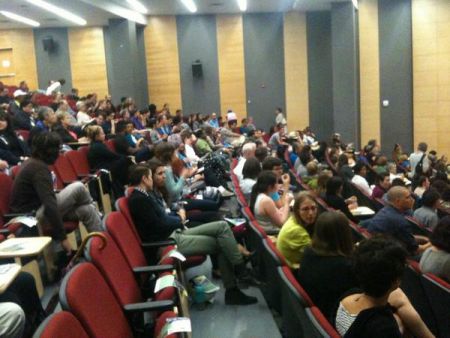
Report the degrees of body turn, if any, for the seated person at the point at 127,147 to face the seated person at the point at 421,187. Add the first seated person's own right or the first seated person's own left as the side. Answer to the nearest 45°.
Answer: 0° — they already face them

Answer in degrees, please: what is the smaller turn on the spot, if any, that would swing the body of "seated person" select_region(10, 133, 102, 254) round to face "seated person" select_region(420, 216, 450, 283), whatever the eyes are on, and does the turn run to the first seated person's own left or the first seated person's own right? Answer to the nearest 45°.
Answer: approximately 45° to the first seated person's own right

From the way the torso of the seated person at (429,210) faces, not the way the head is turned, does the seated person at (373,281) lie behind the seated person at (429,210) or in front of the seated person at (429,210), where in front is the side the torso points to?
behind

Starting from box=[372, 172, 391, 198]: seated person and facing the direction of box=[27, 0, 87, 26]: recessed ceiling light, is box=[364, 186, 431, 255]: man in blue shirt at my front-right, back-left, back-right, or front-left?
back-left

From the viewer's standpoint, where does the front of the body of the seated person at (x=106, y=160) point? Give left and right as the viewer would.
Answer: facing to the right of the viewer

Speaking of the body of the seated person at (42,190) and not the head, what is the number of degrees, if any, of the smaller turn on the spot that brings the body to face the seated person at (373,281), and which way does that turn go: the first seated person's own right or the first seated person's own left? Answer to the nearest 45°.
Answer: approximately 45° to the first seated person's own right

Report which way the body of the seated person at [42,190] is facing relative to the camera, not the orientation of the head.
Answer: to the viewer's right

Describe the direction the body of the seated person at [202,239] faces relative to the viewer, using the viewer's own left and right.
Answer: facing to the right of the viewer
